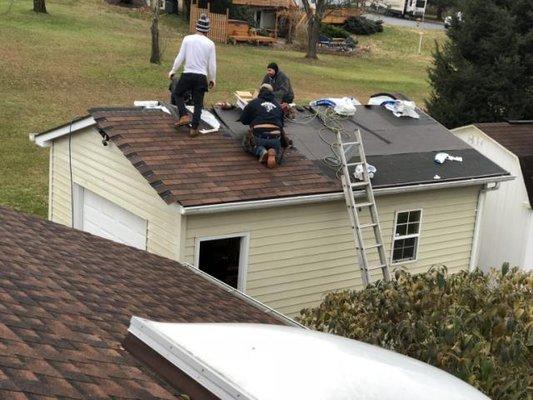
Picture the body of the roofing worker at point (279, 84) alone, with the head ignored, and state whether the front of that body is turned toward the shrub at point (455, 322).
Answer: no

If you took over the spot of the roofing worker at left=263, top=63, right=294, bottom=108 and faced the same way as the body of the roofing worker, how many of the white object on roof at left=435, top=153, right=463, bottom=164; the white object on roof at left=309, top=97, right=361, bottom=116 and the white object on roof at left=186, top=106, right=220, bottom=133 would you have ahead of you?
1

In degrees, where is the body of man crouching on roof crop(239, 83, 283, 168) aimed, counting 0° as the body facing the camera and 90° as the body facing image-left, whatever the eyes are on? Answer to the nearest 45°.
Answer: approximately 180°

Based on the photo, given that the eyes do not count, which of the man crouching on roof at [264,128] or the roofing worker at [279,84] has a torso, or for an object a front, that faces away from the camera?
the man crouching on roof

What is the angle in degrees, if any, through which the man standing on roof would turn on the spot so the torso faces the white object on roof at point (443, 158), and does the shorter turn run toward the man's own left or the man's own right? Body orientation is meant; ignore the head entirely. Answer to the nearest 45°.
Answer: approximately 90° to the man's own right

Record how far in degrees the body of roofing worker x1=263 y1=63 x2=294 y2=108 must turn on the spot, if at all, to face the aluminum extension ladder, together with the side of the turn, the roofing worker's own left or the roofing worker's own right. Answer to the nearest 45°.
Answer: approximately 90° to the roofing worker's own left

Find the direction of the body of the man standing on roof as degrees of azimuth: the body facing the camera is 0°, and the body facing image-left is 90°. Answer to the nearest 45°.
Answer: approximately 180°

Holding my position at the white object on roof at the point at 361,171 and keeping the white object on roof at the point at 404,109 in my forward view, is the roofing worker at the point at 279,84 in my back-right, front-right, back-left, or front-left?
front-left

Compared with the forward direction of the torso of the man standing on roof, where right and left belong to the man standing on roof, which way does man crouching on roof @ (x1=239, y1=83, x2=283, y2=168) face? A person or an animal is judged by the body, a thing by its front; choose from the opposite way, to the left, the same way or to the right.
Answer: the same way

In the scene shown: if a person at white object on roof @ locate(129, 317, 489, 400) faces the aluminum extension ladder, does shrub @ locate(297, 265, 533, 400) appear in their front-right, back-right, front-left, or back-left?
front-right

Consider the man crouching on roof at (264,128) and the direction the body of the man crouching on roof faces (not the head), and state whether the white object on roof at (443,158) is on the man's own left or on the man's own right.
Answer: on the man's own right

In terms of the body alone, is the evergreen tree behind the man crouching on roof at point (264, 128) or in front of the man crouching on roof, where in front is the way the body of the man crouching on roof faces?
in front

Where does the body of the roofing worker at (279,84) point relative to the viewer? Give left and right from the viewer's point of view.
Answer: facing the viewer and to the left of the viewer

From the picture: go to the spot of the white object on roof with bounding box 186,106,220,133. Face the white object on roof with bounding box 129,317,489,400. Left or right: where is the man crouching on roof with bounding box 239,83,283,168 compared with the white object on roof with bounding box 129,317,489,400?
left

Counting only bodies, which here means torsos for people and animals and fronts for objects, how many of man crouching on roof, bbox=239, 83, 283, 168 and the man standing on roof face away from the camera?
2
